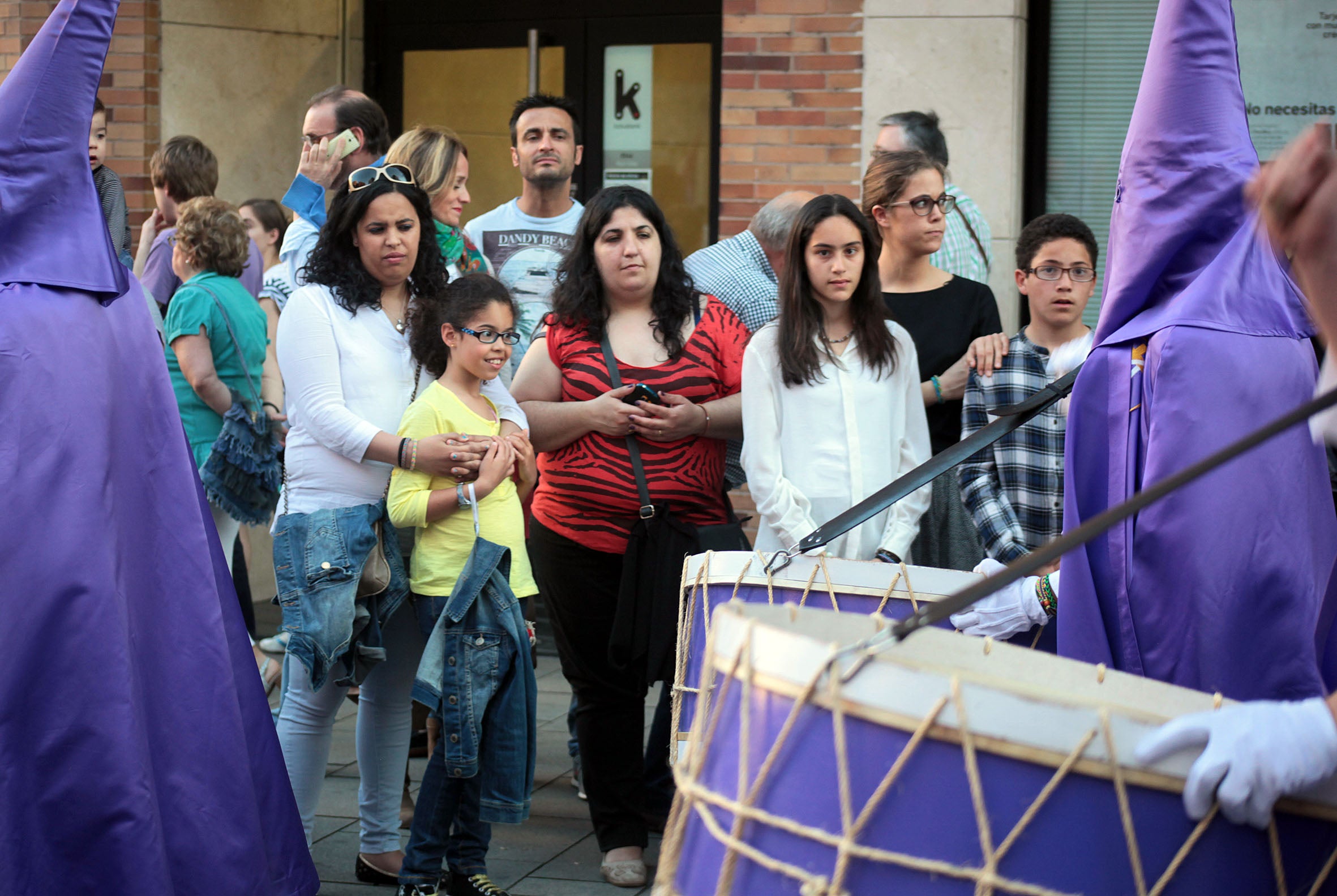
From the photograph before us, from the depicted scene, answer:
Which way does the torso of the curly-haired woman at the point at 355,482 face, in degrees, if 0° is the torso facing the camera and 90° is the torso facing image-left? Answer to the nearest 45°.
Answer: approximately 315°

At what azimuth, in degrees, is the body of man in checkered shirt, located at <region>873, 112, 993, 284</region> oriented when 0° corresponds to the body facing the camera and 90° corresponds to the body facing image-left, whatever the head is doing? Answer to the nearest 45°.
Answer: approximately 90°

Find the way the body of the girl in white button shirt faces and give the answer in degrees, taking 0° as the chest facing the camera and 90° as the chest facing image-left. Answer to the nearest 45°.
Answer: approximately 0°

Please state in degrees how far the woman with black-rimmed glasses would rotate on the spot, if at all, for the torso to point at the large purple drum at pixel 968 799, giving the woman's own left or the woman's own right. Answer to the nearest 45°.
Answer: approximately 45° to the woman's own right
